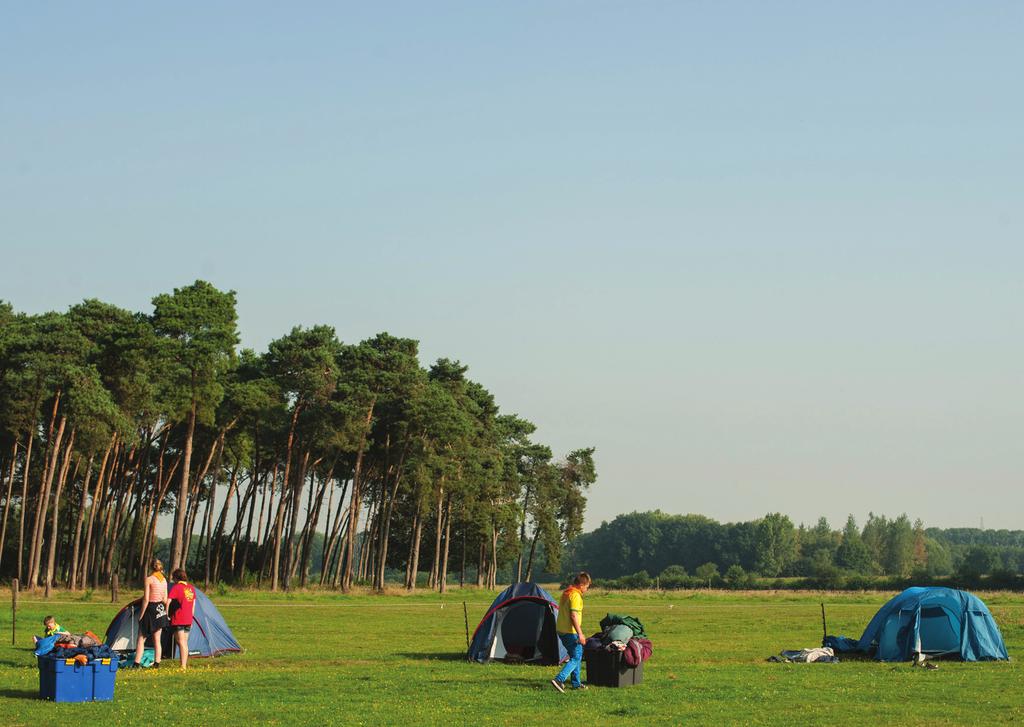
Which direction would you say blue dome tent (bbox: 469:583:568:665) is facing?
toward the camera

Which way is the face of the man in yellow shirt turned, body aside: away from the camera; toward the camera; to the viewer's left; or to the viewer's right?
to the viewer's right

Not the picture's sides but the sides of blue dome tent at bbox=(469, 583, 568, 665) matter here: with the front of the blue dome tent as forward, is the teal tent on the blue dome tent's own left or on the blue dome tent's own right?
on the blue dome tent's own left

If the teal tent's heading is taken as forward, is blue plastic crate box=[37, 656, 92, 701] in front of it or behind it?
in front

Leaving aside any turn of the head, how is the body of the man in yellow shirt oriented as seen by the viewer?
to the viewer's right

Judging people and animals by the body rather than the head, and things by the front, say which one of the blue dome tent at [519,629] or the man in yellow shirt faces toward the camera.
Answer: the blue dome tent

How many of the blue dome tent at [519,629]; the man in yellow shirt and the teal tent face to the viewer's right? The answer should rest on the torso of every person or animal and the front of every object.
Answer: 1

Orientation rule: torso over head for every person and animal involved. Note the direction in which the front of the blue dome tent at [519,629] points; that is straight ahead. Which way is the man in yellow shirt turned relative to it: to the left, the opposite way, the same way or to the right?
to the left

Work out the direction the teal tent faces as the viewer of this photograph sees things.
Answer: facing the viewer

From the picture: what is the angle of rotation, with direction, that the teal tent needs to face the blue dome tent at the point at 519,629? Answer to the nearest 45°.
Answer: approximately 45° to its right

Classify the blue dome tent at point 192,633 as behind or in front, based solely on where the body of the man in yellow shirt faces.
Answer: behind

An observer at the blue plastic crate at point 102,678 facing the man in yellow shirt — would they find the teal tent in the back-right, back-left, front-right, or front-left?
front-left

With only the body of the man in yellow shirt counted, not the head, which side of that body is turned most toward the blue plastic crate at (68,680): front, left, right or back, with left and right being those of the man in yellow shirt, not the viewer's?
back

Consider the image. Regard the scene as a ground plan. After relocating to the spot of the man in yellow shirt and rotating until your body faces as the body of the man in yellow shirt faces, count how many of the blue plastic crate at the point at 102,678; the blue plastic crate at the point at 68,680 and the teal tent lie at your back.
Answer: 2

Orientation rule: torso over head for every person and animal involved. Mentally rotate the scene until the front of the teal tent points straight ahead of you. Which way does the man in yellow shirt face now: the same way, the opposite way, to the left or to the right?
to the left

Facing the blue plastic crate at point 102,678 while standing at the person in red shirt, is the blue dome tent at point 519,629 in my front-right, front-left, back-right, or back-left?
back-left

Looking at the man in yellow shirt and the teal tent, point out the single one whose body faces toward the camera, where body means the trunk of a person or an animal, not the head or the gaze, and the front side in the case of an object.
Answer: the teal tent
